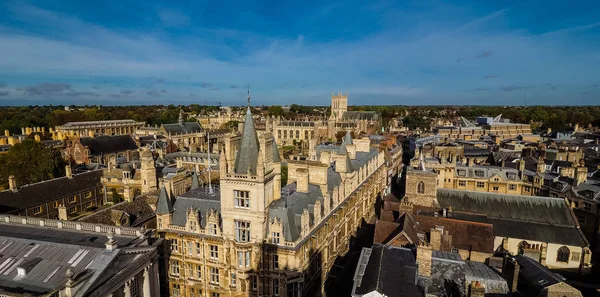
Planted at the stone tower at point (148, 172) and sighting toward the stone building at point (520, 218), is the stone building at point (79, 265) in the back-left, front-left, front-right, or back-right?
front-right

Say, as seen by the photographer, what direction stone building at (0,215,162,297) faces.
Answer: facing the viewer and to the right of the viewer

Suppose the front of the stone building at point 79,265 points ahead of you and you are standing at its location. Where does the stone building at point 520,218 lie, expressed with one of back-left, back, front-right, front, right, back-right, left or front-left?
front-left

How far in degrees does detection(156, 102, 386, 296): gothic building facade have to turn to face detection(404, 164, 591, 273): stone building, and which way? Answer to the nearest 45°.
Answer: approximately 90° to its left

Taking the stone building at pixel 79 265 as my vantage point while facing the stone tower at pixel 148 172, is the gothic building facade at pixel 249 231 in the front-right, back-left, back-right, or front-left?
front-right

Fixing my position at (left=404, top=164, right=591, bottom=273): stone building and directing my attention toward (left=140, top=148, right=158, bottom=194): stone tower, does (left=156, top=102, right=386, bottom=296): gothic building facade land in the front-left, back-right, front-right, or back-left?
front-left

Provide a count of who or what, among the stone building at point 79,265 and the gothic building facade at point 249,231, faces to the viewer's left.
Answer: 0

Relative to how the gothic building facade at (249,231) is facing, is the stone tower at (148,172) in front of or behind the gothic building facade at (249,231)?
behind
